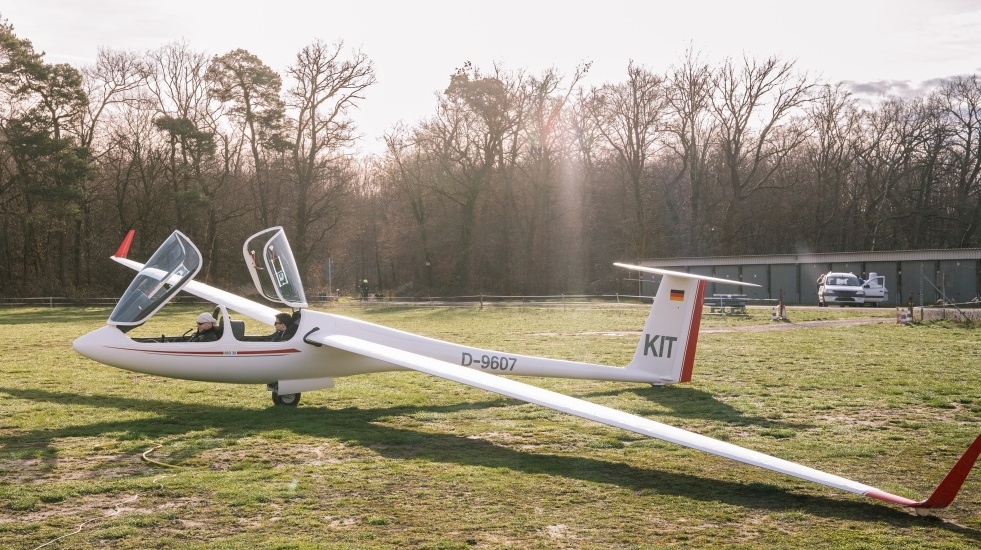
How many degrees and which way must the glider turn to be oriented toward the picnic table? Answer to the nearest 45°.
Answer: approximately 180°

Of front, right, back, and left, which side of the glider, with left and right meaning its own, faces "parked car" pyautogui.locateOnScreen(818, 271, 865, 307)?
back

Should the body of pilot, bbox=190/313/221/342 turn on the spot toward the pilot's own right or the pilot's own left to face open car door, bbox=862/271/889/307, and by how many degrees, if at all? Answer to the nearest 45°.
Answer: approximately 135° to the pilot's own right

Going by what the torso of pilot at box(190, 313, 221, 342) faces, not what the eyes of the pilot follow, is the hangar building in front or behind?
behind

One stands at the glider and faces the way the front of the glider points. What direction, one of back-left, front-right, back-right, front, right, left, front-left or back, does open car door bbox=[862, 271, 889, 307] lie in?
back

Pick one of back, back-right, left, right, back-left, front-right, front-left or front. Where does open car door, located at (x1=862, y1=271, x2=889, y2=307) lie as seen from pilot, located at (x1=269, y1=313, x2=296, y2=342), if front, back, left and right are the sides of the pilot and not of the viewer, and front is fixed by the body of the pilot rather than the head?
back-right

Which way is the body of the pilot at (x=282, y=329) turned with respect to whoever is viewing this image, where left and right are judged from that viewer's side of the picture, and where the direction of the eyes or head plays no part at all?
facing to the left of the viewer

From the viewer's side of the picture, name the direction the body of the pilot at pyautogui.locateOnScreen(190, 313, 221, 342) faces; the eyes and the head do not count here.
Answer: to the viewer's left

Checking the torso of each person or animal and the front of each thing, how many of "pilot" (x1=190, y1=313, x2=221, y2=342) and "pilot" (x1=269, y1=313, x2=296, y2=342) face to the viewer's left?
2

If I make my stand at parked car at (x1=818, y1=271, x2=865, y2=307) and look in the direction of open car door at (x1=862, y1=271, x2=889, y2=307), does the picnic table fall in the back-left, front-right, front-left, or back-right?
back-right
